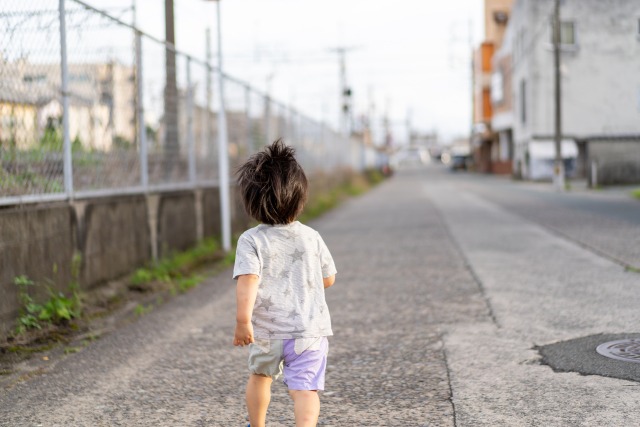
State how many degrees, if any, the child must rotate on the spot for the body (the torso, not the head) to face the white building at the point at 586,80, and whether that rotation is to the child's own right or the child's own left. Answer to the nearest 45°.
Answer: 0° — they already face it

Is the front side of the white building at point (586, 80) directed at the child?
no

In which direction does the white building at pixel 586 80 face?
to the viewer's left

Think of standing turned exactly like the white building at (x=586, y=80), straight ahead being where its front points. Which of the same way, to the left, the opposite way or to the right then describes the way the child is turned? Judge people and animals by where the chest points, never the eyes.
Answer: to the right

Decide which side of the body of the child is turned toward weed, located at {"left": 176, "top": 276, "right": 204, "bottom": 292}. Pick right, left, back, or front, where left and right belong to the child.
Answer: front

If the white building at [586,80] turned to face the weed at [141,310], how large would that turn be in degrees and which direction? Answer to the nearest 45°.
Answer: approximately 90° to its left

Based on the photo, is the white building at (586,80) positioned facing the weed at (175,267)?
no

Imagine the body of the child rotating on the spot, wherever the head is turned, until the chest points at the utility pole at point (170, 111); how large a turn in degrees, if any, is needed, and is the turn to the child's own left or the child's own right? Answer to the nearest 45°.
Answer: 0° — they already face it

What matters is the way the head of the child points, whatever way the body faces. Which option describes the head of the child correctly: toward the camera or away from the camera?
away from the camera

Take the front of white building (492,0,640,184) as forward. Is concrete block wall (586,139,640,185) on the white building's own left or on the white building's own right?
on the white building's own left

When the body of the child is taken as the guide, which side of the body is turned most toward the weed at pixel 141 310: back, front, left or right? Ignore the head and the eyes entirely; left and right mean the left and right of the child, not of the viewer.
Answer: front

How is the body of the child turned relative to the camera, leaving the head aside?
away from the camera

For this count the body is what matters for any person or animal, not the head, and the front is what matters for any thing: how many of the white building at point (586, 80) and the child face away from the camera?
1

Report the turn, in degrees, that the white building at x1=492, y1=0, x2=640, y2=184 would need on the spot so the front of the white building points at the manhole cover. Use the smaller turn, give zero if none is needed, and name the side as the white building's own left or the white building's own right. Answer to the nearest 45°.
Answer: approximately 90° to the white building's own left

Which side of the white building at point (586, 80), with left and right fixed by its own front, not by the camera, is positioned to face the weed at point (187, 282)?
left
